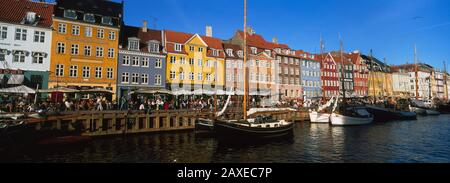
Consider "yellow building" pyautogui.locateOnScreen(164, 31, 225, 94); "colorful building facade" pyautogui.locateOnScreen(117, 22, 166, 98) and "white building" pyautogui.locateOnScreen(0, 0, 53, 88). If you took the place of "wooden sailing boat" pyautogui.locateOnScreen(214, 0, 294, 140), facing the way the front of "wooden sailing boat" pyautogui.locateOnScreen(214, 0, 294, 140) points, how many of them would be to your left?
0

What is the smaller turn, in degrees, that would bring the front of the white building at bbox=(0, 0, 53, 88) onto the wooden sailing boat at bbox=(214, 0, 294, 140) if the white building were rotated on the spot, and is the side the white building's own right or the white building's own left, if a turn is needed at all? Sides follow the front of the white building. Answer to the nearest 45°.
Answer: approximately 45° to the white building's own left

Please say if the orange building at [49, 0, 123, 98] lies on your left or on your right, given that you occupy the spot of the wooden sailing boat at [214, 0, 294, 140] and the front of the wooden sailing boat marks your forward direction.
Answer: on your right

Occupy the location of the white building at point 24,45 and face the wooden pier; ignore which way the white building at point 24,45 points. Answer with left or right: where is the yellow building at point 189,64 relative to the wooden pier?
left

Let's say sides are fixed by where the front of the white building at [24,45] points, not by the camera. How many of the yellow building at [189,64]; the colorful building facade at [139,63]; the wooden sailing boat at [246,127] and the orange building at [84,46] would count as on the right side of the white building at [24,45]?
0

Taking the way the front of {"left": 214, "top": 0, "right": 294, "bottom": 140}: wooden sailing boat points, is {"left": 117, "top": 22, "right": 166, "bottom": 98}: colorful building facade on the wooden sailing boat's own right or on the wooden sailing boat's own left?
on the wooden sailing boat's own right

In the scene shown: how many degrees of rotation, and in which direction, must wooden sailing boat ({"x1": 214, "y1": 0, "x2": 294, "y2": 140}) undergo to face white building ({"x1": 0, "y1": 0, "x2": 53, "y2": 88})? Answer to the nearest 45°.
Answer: approximately 45° to its right

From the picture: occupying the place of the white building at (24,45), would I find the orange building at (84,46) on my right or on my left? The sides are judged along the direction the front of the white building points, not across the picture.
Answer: on my left

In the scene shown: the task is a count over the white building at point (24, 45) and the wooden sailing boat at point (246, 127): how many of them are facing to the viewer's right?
0

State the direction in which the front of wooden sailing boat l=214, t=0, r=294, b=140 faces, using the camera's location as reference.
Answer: facing the viewer and to the left of the viewer

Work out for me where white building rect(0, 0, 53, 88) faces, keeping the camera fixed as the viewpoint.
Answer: facing the viewer

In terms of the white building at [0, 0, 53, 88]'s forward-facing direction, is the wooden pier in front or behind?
in front

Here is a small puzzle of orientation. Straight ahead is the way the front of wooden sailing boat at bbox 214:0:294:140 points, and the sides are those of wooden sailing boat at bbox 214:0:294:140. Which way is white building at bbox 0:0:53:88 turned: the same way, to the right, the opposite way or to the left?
to the left

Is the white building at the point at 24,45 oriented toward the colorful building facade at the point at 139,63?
no
